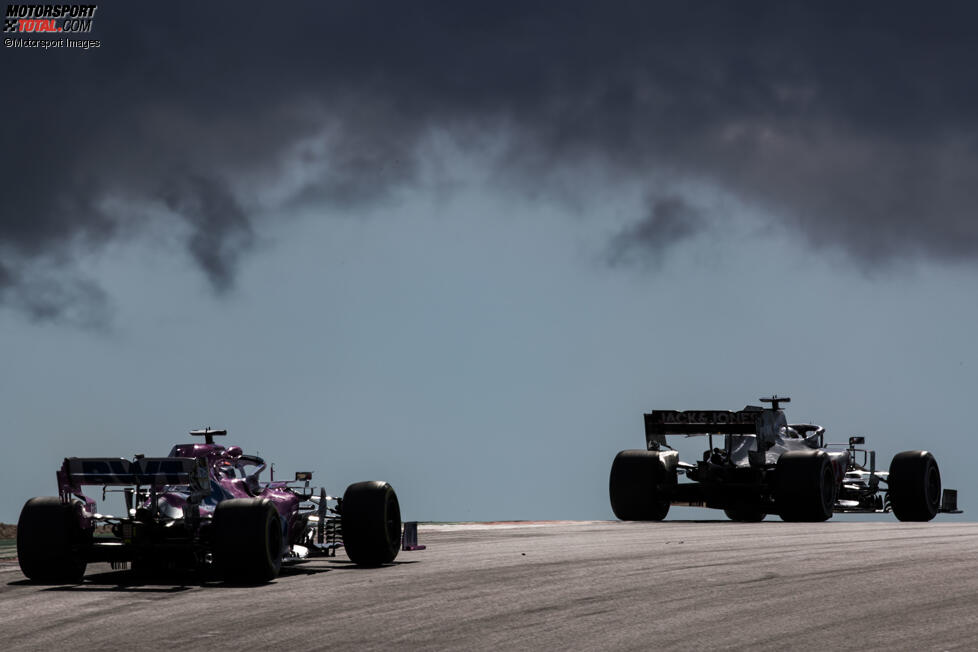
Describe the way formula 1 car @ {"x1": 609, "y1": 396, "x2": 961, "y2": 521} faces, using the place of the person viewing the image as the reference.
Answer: facing away from the viewer and to the right of the viewer

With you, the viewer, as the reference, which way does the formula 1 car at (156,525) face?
facing away from the viewer and to the right of the viewer
